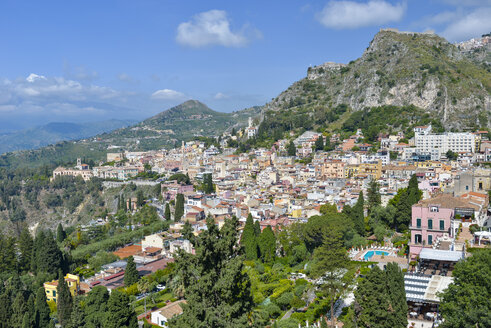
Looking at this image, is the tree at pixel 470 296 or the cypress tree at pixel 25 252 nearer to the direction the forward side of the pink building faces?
the tree

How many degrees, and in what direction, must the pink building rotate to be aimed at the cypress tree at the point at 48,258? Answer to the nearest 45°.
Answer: approximately 90° to its right

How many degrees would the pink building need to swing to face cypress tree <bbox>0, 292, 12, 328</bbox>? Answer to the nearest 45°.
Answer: approximately 45° to its right

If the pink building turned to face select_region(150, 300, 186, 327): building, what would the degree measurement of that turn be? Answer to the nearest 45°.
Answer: approximately 45° to its right

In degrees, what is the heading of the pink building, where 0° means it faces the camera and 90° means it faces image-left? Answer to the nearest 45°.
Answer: approximately 0°

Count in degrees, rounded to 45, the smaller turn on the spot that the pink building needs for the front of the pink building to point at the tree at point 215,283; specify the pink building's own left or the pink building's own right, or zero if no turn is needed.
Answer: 0° — it already faces it

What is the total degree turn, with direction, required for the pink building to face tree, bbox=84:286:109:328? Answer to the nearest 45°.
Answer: approximately 45° to its right

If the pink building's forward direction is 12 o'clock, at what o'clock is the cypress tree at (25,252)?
The cypress tree is roughly at 3 o'clock from the pink building.

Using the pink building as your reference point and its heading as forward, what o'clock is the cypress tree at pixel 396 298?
The cypress tree is roughly at 12 o'clock from the pink building.

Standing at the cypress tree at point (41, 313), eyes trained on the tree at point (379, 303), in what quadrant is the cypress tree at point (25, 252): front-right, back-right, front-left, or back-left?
back-left

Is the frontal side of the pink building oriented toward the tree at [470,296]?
yes

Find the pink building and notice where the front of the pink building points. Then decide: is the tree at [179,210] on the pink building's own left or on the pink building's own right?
on the pink building's own right

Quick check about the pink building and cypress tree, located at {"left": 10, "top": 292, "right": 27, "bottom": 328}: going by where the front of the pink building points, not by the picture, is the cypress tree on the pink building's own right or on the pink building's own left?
on the pink building's own right

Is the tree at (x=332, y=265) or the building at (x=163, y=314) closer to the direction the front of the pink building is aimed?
the tree
